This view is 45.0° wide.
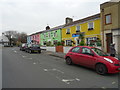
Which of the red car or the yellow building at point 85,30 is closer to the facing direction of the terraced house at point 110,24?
the red car

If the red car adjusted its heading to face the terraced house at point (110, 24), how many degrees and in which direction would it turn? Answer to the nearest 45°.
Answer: approximately 135° to its left

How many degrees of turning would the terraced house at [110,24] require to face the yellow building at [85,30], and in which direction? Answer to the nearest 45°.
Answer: approximately 90° to its right

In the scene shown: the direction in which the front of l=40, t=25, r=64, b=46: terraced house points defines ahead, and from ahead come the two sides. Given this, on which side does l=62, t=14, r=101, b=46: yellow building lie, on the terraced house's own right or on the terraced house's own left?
on the terraced house's own left

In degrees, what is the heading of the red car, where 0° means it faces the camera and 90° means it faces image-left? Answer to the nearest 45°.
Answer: approximately 315°

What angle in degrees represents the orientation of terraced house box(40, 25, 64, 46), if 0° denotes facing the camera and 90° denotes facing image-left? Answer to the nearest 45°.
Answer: approximately 45°

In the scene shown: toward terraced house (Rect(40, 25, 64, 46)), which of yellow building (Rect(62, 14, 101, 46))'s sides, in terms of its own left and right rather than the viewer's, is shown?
right

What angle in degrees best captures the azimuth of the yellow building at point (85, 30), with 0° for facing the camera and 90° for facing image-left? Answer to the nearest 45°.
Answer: approximately 45°

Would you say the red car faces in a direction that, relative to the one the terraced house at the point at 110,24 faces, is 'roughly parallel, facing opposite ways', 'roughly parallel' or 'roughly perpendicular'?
roughly perpendicular
